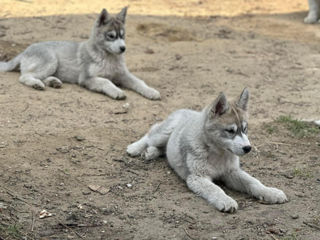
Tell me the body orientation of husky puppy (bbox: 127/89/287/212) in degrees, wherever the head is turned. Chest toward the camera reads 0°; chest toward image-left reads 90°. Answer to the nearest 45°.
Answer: approximately 315°

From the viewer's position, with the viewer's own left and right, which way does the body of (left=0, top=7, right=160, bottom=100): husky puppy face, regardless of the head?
facing the viewer and to the right of the viewer

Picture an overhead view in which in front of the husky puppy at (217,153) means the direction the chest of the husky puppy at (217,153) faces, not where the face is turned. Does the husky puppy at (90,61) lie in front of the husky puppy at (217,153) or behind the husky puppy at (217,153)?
behind

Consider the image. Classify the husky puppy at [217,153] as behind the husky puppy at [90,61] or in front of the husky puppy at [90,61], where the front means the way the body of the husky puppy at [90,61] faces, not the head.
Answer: in front

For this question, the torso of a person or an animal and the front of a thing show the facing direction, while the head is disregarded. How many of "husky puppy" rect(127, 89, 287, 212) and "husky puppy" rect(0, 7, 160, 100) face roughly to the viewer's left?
0
